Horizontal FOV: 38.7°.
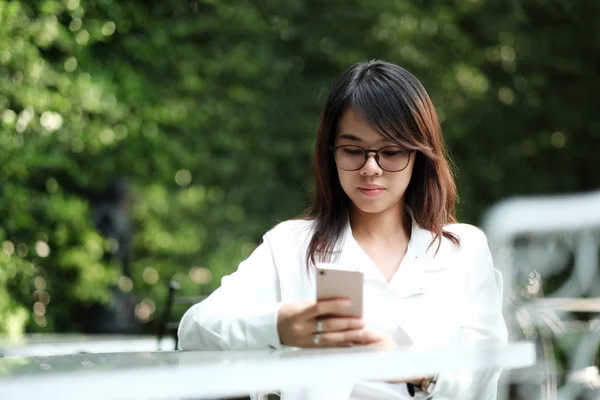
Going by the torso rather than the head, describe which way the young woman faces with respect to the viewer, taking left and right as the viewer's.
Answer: facing the viewer
